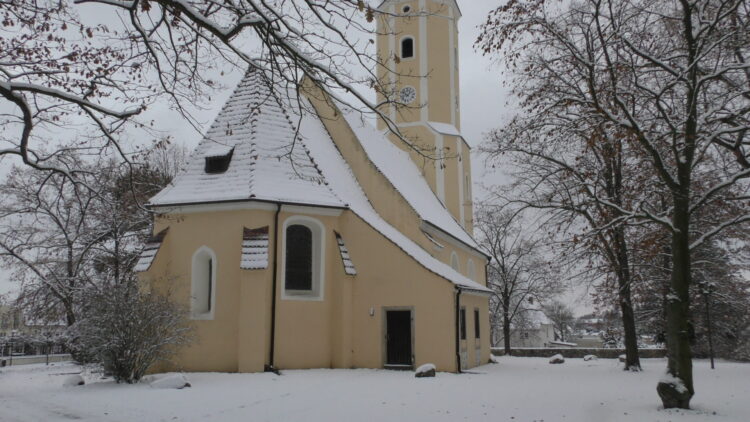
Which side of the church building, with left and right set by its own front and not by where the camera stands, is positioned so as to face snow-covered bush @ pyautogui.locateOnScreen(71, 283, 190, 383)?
back

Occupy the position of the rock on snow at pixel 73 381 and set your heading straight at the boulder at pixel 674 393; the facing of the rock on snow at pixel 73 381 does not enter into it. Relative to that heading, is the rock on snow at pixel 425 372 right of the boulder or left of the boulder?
left

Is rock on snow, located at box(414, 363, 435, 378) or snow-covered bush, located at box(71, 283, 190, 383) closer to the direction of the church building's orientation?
the rock on snow

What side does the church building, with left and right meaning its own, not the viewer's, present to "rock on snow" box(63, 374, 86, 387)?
back
